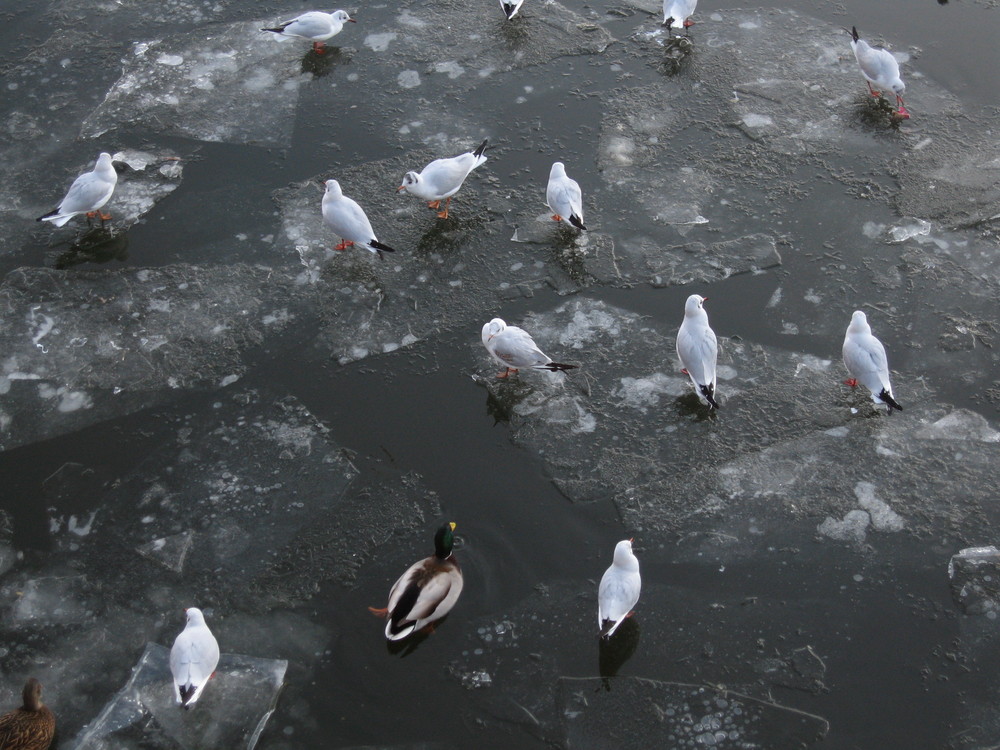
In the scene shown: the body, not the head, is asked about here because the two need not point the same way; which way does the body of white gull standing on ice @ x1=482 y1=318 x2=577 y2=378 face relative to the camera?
to the viewer's left

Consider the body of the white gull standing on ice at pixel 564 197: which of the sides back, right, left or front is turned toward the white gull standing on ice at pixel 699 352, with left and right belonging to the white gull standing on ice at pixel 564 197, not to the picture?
back

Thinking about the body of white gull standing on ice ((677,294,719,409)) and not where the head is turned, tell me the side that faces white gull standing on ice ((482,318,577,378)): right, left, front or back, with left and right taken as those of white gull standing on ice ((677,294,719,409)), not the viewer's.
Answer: left

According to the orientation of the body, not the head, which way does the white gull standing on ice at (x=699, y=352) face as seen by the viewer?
away from the camera

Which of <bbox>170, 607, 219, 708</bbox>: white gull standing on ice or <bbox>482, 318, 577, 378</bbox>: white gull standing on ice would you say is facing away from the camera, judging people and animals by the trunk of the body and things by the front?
<bbox>170, 607, 219, 708</bbox>: white gull standing on ice

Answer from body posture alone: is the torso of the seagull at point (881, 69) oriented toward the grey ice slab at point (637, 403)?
no

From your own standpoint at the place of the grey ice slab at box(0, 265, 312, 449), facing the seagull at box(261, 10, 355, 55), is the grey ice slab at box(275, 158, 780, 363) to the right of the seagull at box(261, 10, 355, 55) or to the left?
right

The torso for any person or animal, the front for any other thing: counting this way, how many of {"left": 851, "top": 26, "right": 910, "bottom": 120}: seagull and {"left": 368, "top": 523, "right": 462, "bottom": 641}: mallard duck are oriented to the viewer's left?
0

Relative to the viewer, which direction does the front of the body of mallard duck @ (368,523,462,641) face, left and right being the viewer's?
facing away from the viewer and to the right of the viewer

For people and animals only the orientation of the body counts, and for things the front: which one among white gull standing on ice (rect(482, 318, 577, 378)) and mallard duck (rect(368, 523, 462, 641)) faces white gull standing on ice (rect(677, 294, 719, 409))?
the mallard duck

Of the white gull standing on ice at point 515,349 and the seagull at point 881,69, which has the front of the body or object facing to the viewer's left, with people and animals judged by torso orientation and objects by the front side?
the white gull standing on ice

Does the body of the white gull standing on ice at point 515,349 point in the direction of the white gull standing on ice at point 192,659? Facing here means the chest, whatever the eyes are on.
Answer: no

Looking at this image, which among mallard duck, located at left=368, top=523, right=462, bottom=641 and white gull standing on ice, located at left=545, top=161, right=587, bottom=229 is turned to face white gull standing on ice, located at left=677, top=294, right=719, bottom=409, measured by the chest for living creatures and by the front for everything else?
the mallard duck

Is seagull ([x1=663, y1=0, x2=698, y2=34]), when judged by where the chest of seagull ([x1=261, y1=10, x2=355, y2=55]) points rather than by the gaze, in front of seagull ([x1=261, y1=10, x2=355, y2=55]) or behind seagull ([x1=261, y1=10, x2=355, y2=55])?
in front

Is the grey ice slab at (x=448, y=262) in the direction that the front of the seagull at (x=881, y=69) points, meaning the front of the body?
no

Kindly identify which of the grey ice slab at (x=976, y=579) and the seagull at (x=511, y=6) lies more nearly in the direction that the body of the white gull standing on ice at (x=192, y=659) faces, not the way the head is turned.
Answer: the seagull
